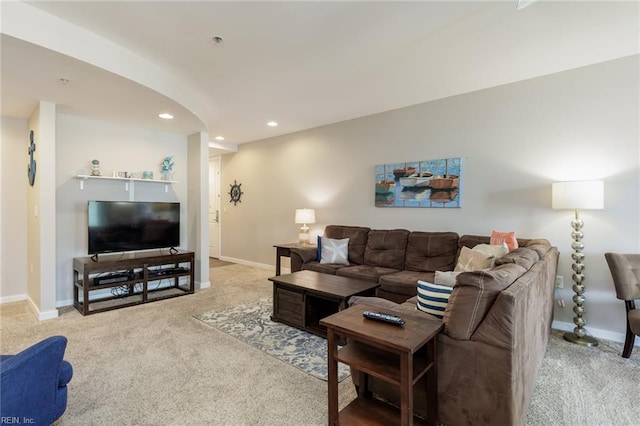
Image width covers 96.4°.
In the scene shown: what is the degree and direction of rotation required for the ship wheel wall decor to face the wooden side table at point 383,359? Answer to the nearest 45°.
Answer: approximately 45° to its left

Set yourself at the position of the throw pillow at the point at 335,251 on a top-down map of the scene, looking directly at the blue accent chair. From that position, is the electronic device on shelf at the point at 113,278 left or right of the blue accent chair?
right

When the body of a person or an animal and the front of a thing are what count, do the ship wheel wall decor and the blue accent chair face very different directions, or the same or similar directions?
very different directions

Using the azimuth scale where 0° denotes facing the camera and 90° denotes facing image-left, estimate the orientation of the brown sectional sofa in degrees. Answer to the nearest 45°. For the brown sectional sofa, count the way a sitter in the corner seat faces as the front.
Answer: approximately 45°

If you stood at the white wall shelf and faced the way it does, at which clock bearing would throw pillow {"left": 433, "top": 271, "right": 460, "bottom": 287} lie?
The throw pillow is roughly at 11 o'clock from the white wall shelf.

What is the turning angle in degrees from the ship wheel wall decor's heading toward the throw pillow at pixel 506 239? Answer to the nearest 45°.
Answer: approximately 90° to its left

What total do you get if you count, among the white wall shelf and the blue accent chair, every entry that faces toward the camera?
1

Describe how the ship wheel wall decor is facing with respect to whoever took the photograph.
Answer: facing the viewer and to the left of the viewer

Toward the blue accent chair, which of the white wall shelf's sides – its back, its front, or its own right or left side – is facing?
front

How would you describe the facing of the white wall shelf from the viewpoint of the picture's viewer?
facing the viewer

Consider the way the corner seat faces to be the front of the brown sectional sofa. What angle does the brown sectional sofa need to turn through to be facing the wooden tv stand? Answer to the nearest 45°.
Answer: approximately 45° to its right

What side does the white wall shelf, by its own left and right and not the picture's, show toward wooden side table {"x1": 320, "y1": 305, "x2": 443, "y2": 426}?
front

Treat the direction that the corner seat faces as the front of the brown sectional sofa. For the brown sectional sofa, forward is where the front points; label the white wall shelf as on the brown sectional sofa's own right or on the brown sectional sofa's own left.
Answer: on the brown sectional sofa's own right

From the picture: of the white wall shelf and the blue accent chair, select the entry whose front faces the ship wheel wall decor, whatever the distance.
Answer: the blue accent chair

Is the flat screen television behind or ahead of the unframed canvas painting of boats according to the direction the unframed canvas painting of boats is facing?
ahead

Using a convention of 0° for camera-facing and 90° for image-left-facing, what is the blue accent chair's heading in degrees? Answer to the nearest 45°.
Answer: approximately 225°

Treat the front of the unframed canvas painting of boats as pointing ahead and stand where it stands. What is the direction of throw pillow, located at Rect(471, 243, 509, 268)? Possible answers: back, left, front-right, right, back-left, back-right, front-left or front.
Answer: left

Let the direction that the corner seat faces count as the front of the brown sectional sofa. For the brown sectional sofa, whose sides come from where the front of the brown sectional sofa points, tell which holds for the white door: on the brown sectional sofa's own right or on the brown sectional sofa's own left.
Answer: on the brown sectional sofa's own right
